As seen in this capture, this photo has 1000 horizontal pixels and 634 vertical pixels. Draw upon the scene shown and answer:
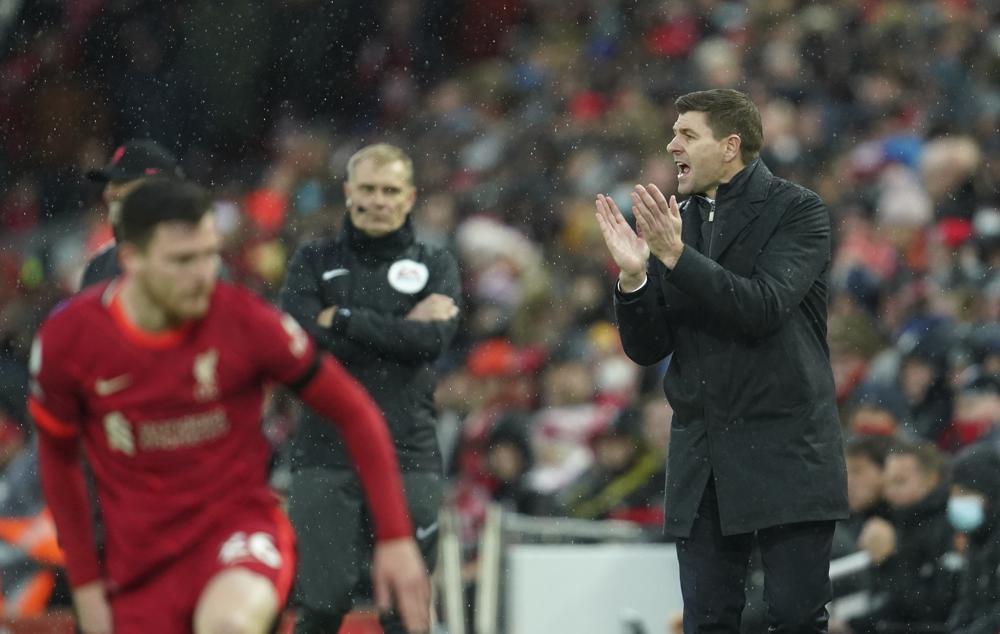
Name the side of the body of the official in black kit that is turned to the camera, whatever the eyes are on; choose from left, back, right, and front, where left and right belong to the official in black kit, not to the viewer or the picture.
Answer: front

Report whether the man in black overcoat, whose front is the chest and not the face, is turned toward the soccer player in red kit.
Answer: yes

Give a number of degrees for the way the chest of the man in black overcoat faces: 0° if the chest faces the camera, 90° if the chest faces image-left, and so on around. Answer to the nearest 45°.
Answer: approximately 45°

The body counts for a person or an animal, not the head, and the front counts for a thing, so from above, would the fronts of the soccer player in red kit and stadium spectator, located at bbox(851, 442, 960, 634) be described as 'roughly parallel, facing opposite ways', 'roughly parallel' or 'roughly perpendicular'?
roughly perpendicular

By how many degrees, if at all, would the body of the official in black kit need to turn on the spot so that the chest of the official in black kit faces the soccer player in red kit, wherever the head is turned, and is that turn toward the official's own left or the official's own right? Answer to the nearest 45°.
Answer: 0° — they already face them

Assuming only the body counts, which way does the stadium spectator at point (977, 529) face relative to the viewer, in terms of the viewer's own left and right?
facing the viewer and to the left of the viewer

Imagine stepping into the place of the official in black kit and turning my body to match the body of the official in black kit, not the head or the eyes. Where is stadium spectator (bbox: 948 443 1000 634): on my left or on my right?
on my left

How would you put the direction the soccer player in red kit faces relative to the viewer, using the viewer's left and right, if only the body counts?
facing the viewer

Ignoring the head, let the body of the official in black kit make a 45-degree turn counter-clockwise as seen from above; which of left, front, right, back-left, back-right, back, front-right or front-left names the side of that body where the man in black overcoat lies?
front

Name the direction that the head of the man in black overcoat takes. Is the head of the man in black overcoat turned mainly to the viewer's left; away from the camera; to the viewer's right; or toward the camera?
to the viewer's left

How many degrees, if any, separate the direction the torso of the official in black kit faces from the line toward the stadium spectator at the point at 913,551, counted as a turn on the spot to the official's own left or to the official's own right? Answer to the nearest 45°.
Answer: approximately 90° to the official's own left
